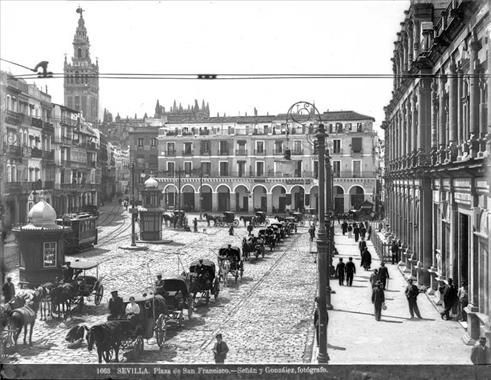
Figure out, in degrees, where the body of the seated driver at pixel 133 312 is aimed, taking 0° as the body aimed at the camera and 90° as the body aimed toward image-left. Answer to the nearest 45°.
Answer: approximately 45°

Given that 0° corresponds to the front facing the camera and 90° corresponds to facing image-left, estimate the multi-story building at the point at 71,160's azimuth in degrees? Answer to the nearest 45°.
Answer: approximately 315°

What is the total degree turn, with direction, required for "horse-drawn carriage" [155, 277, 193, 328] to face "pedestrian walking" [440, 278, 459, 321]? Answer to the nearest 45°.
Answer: approximately 135° to its left

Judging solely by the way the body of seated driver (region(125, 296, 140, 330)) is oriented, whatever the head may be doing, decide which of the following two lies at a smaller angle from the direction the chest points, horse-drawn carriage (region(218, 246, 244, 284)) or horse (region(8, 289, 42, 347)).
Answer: the horse

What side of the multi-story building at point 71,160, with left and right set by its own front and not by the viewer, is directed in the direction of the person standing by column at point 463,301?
front

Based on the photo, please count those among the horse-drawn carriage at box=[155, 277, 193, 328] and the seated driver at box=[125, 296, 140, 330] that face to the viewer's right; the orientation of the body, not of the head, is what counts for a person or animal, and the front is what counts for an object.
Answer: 0

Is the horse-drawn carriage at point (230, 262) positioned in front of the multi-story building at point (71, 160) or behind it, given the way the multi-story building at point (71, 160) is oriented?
in front

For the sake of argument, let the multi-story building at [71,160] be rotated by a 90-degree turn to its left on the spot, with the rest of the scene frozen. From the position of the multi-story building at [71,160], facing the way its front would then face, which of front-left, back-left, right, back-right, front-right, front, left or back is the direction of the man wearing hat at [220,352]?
back-right

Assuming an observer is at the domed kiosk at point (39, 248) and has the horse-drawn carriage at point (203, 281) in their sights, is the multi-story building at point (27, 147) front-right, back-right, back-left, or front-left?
back-left

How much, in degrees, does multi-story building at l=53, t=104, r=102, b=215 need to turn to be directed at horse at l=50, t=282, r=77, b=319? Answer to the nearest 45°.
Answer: approximately 45° to its right

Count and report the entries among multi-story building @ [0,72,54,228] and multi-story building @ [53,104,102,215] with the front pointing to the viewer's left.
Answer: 0

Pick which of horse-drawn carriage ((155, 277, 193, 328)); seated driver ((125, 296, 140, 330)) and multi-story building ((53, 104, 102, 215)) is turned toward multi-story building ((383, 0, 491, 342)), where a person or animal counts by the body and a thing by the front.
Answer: multi-story building ((53, 104, 102, 215))
